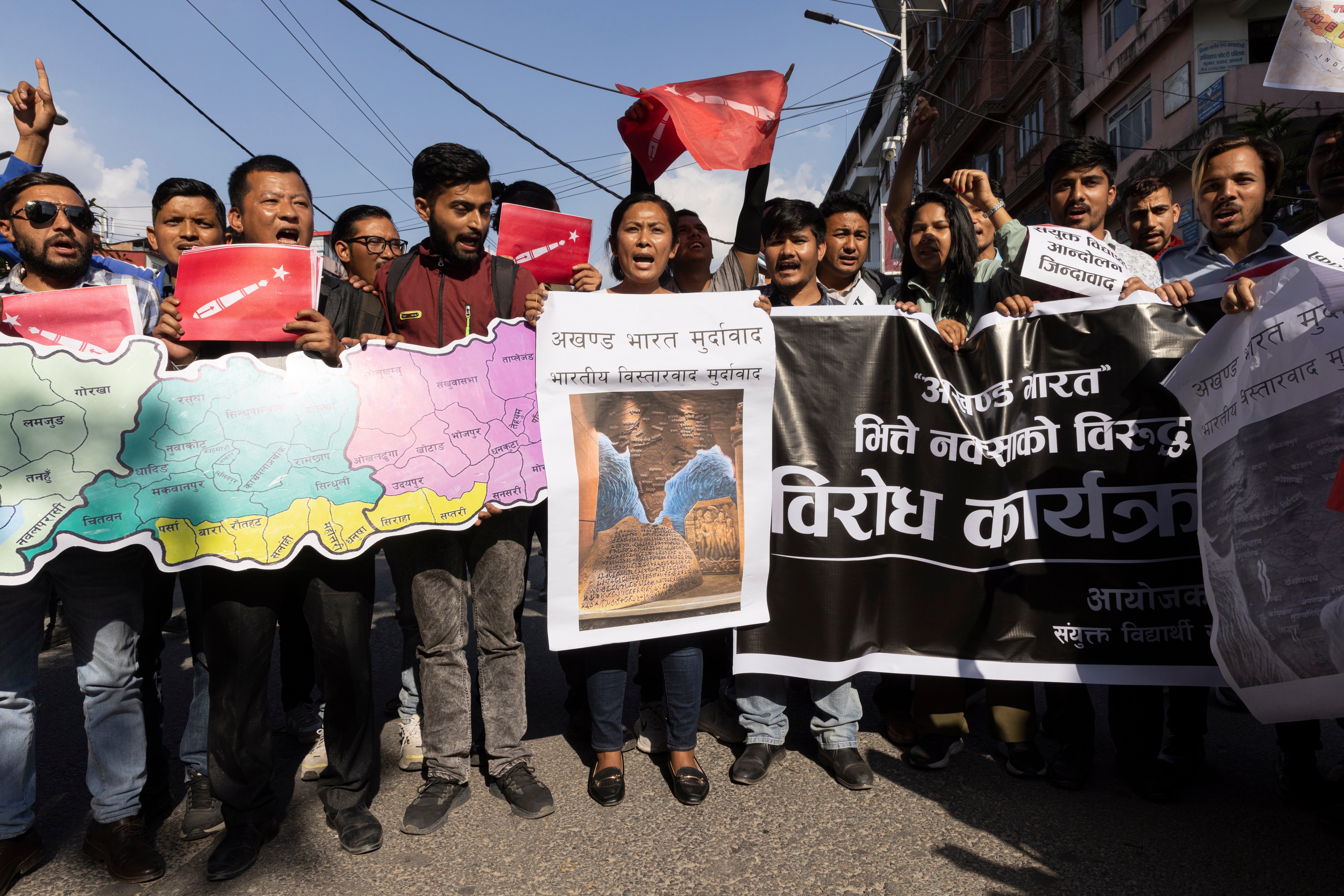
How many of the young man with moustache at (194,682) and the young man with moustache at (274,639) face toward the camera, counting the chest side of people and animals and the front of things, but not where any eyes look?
2

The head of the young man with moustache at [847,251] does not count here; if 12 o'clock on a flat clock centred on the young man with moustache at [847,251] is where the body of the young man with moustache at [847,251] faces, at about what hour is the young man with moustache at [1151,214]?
the young man with moustache at [1151,214] is roughly at 8 o'clock from the young man with moustache at [847,251].

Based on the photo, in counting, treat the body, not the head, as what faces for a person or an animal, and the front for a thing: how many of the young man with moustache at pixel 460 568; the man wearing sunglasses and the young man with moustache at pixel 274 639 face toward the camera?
3

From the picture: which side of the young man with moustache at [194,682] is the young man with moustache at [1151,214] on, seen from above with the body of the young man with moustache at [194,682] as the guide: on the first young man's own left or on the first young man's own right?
on the first young man's own left

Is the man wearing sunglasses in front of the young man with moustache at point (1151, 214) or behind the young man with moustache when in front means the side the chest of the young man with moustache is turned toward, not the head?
in front

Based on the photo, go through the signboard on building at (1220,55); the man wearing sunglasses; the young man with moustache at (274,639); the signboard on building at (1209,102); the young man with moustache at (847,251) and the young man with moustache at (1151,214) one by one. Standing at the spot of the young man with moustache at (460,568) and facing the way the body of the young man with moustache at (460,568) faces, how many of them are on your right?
2

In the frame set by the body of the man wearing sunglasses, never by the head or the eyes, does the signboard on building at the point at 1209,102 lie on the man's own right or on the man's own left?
on the man's own left

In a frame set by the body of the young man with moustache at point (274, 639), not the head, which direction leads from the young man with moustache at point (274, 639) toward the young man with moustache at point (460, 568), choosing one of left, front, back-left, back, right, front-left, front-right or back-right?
left

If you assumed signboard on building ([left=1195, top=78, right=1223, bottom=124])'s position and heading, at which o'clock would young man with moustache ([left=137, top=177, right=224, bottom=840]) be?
The young man with moustache is roughly at 11 o'clock from the signboard on building.

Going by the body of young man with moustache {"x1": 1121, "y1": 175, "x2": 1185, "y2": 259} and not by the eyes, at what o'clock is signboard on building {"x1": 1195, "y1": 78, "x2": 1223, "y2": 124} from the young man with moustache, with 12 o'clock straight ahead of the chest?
The signboard on building is roughly at 6 o'clock from the young man with moustache.

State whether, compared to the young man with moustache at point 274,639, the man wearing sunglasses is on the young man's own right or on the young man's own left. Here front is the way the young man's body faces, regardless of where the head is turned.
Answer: on the young man's own right

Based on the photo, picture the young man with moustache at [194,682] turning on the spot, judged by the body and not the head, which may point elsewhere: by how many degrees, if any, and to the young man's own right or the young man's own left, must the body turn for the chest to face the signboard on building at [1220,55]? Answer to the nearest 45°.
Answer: approximately 90° to the young man's own left
